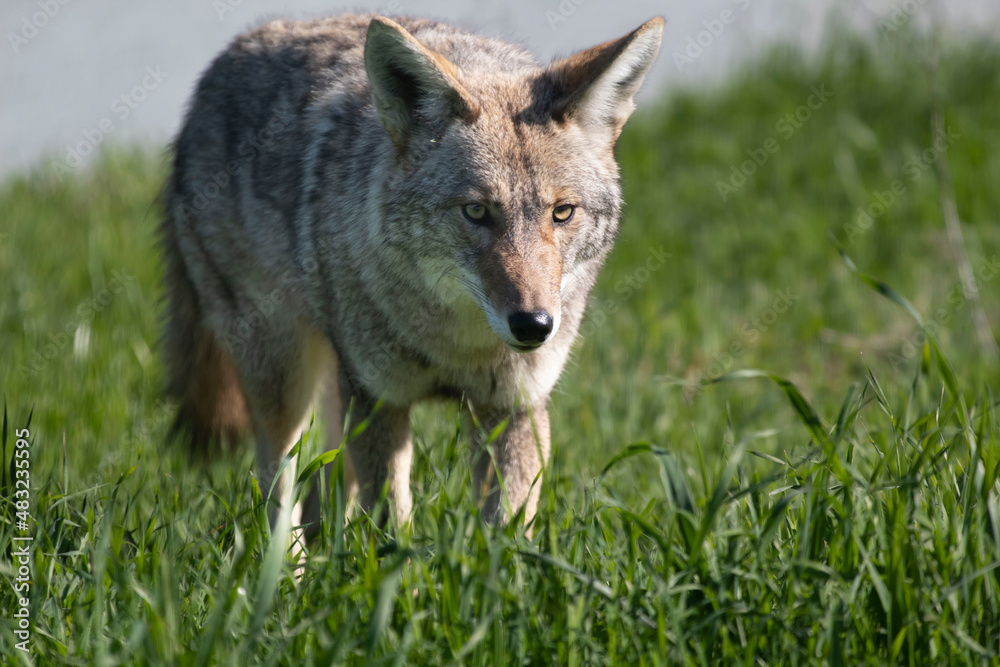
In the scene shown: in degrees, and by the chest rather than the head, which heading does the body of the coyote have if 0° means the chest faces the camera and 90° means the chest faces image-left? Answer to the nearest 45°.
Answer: approximately 315°
